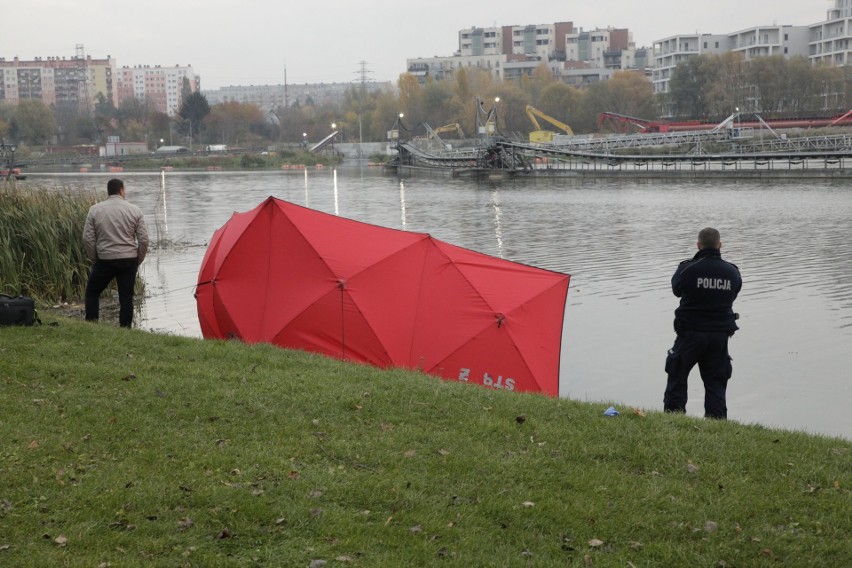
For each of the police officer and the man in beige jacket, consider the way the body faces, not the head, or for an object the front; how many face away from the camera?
2

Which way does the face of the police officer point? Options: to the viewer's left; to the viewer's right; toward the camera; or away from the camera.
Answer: away from the camera

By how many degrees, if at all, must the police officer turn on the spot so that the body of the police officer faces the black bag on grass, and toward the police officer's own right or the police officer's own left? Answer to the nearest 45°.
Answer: approximately 90° to the police officer's own left

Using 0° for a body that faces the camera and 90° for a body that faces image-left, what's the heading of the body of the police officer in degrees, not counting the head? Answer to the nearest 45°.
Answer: approximately 180°

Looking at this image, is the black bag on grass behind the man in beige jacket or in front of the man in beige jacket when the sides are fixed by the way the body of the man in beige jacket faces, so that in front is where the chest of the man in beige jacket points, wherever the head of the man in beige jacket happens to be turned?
behind

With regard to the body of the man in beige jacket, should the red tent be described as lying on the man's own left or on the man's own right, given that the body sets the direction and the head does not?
on the man's own right

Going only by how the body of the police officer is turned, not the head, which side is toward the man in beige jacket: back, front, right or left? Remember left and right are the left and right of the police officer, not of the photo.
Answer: left

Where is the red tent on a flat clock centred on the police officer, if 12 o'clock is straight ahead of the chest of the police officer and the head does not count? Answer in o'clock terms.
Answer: The red tent is roughly at 10 o'clock from the police officer.

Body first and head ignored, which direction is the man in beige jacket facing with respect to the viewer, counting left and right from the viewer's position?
facing away from the viewer
